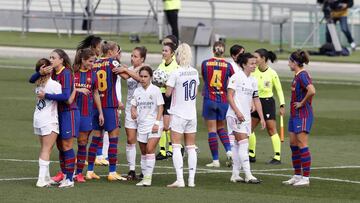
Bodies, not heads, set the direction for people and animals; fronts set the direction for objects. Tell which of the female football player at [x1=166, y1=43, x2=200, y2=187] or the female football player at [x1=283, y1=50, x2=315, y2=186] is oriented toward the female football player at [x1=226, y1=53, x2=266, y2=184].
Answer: the female football player at [x1=283, y1=50, x2=315, y2=186]

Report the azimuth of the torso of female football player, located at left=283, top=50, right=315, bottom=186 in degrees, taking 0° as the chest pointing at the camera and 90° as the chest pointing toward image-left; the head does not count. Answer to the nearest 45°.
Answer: approximately 90°

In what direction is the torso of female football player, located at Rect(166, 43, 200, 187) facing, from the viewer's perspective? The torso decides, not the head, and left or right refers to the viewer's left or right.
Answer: facing away from the viewer and to the left of the viewer

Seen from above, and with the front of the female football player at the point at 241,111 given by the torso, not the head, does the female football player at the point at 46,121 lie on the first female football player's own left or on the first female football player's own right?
on the first female football player's own right

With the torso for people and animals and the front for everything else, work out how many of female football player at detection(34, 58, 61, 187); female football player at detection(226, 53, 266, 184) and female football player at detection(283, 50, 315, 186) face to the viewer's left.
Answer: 1
